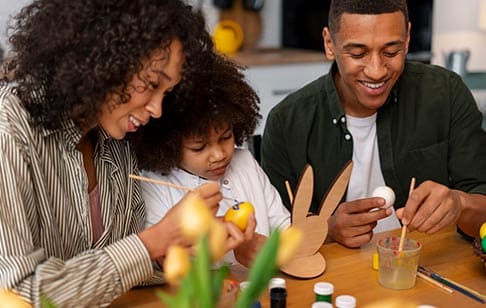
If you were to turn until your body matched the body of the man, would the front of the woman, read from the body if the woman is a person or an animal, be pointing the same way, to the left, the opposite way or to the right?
to the left

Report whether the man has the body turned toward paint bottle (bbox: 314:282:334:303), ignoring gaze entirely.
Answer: yes

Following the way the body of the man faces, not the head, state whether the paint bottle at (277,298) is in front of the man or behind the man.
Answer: in front

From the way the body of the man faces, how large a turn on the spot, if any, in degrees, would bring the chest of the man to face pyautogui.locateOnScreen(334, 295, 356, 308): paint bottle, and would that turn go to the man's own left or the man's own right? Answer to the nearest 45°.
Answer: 0° — they already face it
